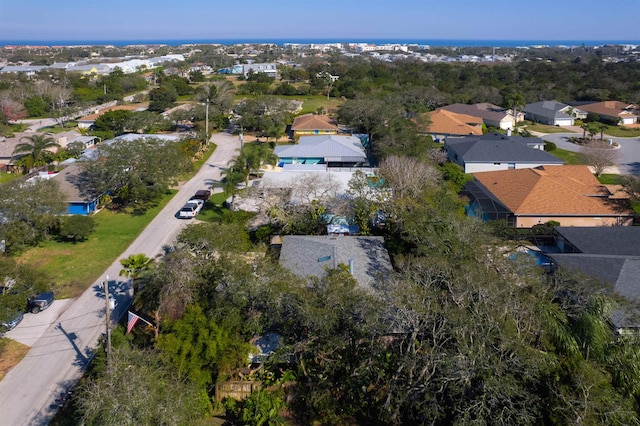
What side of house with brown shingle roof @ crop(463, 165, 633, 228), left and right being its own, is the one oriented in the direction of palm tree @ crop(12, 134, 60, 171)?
back

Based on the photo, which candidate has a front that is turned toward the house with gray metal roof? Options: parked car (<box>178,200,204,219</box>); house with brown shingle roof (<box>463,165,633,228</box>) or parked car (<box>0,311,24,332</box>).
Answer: parked car (<box>178,200,204,219</box>)

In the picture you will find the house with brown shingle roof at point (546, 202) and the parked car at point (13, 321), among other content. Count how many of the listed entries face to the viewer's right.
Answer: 1

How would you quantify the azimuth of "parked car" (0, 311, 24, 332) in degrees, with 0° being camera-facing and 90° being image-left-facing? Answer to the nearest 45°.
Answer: approximately 45°

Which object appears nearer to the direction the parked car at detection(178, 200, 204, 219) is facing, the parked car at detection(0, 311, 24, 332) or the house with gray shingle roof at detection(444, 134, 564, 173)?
the house with gray shingle roof

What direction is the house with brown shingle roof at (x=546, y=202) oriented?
to the viewer's right

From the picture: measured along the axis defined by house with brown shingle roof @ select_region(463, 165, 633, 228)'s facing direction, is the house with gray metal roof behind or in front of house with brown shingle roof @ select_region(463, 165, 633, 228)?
behind
